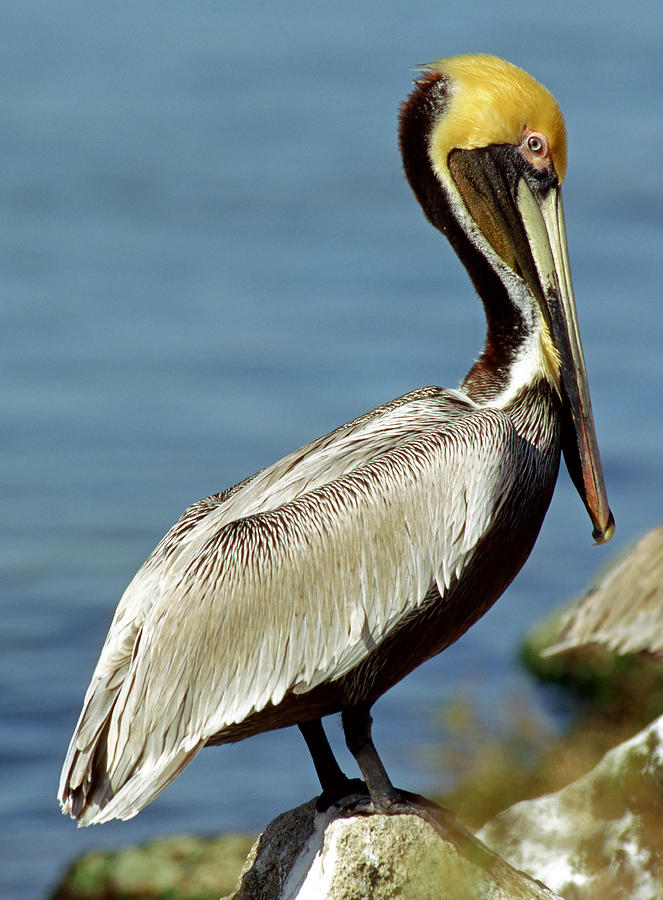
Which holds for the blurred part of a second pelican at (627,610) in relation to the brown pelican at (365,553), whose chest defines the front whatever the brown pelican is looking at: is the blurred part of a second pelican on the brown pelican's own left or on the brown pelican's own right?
on the brown pelican's own left

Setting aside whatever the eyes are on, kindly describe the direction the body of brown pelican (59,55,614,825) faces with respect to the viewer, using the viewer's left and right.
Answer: facing to the right of the viewer
